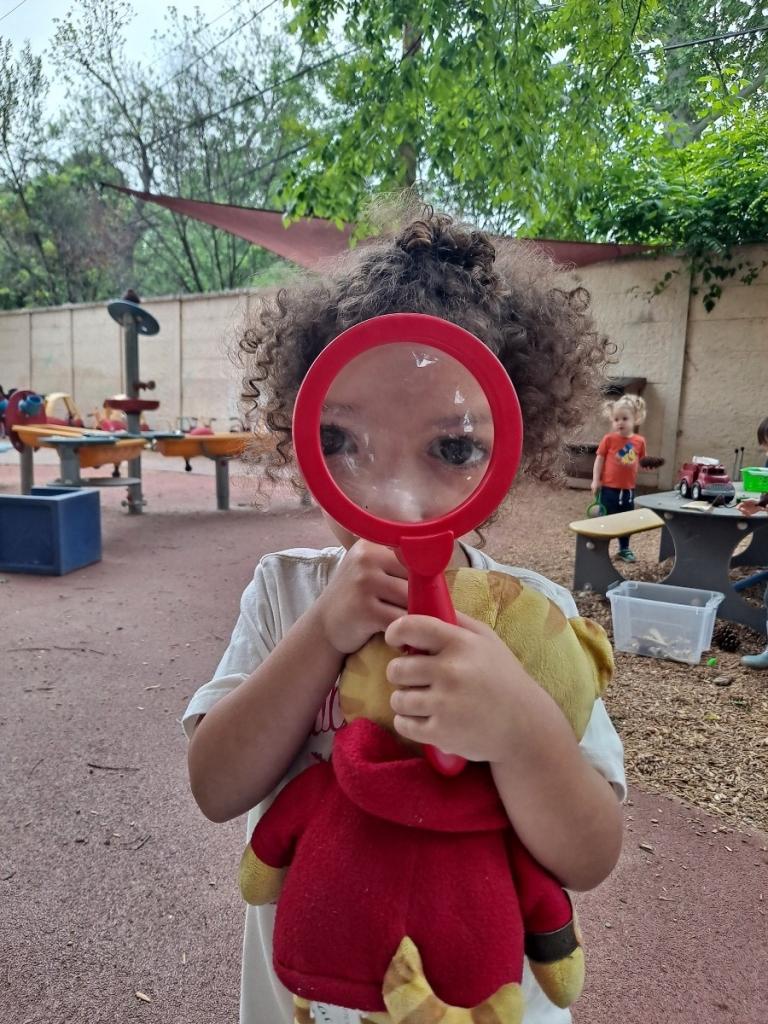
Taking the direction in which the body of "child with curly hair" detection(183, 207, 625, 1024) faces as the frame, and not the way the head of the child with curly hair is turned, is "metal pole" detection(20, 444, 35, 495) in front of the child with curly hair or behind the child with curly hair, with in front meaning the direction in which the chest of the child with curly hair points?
behind

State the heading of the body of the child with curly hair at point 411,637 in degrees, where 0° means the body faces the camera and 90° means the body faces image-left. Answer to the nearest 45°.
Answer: approximately 0°

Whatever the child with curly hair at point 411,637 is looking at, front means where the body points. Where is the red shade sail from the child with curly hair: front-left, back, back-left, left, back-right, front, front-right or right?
back

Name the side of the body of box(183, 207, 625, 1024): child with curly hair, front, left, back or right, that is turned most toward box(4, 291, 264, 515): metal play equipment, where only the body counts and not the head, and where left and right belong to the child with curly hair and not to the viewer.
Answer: back

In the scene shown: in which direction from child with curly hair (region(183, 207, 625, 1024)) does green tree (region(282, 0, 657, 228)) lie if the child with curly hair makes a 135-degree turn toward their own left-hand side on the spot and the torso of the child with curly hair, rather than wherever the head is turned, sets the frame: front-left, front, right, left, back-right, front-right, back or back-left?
front-left

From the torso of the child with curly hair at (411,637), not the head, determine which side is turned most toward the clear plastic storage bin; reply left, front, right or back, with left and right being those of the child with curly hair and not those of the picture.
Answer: back

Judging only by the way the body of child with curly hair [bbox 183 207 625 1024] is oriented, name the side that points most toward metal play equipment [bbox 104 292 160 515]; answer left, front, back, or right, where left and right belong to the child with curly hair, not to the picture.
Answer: back

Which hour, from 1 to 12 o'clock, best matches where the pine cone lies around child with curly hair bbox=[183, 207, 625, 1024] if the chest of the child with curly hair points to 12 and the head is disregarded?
The pine cone is roughly at 7 o'clock from the child with curly hair.

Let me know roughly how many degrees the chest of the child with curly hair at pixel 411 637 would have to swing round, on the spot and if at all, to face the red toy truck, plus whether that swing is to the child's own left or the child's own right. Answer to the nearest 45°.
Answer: approximately 135° to the child's own left
